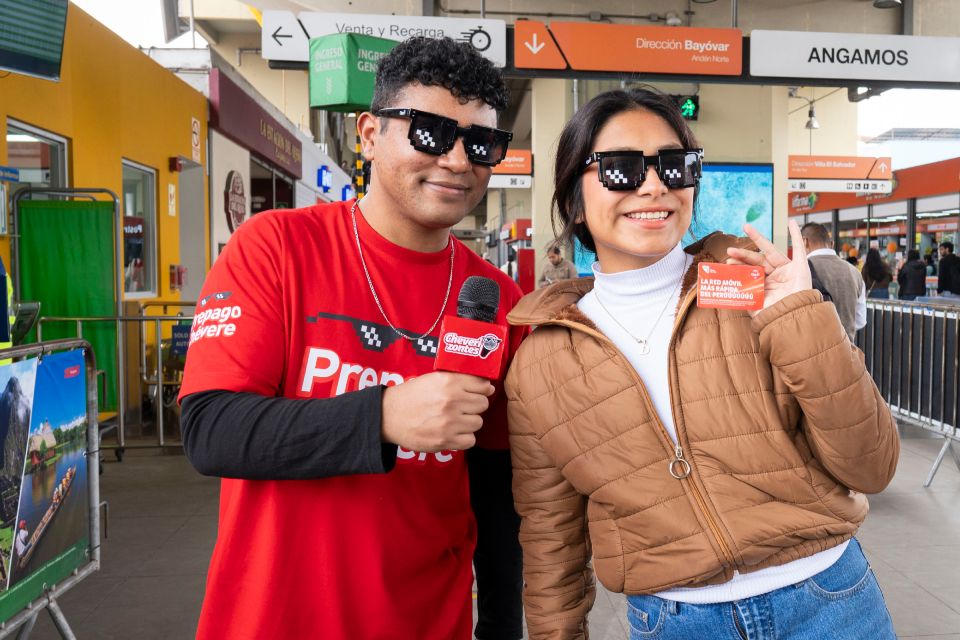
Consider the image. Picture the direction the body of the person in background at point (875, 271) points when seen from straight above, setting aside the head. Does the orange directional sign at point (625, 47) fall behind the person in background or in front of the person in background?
behind

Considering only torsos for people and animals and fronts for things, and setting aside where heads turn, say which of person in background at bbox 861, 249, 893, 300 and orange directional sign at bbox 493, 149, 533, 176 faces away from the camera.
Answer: the person in background

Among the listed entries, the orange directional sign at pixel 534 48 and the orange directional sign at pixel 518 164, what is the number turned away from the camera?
0

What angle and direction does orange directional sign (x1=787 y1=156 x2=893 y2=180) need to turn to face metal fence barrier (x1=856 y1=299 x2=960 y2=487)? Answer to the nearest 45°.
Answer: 0° — it already faces it

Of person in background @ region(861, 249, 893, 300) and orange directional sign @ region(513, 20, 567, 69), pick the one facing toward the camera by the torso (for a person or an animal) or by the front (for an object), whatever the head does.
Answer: the orange directional sign

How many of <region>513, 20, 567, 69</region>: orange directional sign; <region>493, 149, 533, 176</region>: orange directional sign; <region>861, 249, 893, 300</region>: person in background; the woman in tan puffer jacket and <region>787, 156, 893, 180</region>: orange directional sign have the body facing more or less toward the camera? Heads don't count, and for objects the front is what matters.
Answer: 4

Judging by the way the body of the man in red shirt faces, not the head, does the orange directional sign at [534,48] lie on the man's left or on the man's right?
on the man's left

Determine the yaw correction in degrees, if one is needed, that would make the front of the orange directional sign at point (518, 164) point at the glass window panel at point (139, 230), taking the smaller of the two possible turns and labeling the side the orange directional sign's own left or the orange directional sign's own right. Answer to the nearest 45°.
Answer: approximately 45° to the orange directional sign's own right

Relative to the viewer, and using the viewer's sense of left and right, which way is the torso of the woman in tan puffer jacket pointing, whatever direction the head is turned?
facing the viewer

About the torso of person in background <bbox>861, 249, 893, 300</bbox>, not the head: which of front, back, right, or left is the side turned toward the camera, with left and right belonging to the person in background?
back

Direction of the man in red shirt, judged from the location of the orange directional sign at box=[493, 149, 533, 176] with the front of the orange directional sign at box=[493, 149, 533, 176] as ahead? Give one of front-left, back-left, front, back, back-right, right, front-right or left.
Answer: front

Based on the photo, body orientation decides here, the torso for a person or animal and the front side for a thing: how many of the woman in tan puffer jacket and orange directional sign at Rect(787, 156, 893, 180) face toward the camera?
2

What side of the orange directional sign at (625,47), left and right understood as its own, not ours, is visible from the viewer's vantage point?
front

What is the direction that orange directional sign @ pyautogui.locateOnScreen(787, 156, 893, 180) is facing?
toward the camera

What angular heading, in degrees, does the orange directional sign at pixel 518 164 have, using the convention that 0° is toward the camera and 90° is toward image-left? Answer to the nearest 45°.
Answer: approximately 0°

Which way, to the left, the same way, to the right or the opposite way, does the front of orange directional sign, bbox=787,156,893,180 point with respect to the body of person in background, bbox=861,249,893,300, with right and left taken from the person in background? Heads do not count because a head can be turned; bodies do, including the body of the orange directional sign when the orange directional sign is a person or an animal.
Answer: the opposite way

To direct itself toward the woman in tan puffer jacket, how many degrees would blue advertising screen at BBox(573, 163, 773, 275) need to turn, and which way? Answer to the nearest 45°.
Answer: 0° — it already faces them
